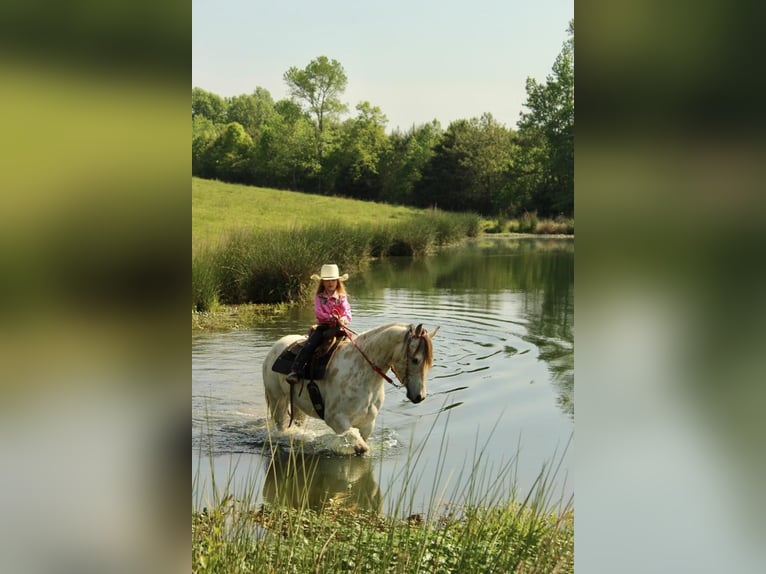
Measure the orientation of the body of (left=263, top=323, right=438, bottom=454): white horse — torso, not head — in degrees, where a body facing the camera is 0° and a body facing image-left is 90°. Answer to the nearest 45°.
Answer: approximately 315°

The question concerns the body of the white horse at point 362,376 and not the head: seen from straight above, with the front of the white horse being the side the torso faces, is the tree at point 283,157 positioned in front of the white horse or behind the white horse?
behind

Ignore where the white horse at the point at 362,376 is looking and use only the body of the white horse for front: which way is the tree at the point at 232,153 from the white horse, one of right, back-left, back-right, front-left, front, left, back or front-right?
back-left

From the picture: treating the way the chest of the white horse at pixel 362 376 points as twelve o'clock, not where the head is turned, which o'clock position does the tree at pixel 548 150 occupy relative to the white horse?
The tree is roughly at 8 o'clock from the white horse.

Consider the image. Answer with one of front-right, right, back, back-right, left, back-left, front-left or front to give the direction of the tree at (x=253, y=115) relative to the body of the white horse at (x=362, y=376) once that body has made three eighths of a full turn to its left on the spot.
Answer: front

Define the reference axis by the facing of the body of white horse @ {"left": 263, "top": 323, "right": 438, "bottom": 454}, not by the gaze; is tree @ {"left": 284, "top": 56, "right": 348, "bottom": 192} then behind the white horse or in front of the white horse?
behind

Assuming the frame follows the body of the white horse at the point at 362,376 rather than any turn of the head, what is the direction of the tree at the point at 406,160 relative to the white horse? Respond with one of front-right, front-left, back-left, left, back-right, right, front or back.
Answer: back-left

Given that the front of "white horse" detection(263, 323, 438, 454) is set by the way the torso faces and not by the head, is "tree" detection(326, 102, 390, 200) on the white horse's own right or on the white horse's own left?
on the white horse's own left

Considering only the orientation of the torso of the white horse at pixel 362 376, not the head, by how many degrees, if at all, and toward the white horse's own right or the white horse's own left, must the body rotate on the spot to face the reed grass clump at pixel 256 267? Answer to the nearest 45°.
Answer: approximately 135° to the white horse's own left
